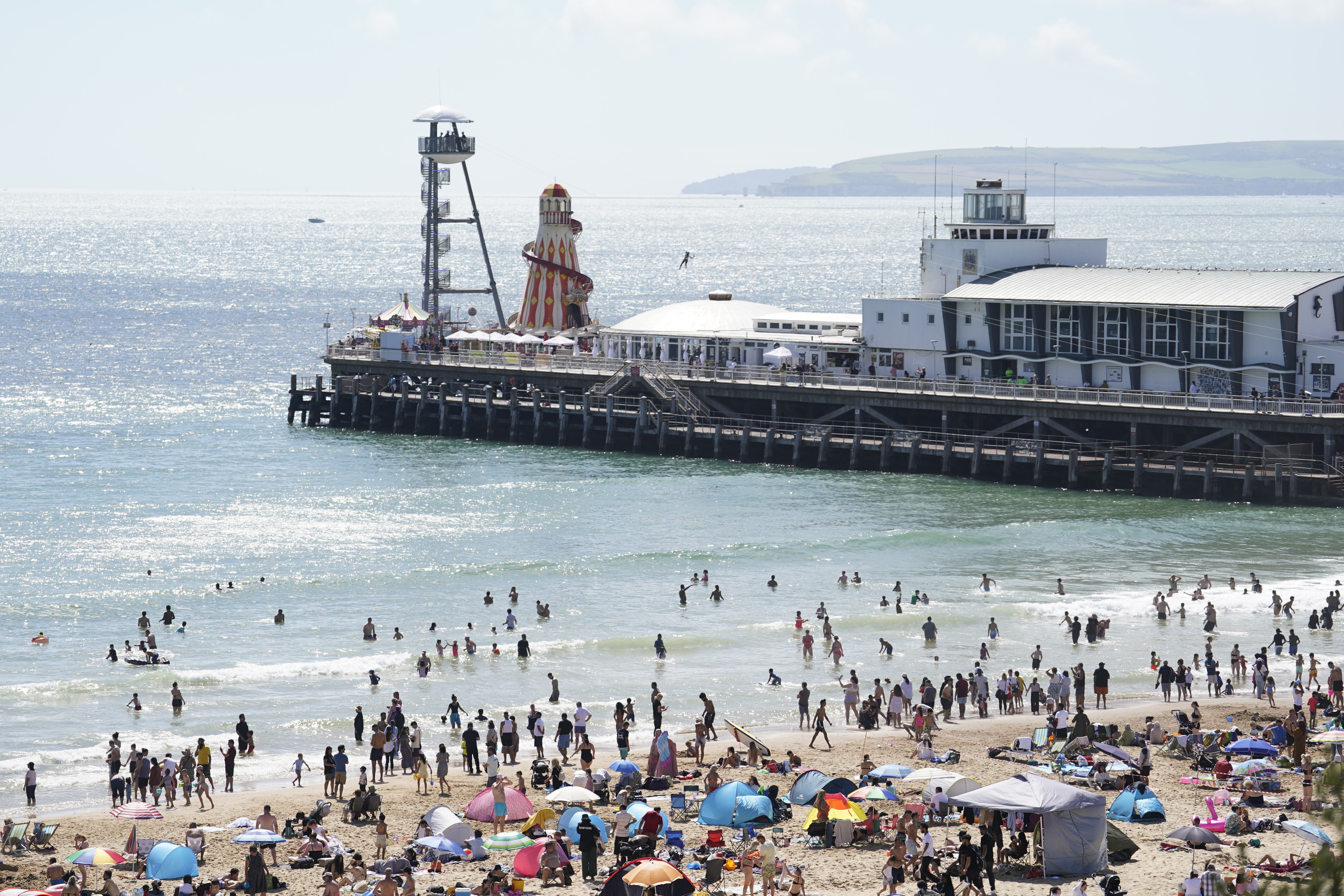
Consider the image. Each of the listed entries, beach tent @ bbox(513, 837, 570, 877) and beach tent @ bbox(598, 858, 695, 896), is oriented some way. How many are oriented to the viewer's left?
0

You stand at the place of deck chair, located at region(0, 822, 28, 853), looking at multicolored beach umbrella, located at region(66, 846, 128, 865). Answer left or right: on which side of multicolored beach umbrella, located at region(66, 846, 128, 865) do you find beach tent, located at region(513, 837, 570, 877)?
left

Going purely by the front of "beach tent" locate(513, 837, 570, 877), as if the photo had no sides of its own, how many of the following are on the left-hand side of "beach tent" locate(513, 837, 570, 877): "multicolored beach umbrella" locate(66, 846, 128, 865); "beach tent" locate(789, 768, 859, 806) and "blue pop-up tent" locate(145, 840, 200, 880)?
1

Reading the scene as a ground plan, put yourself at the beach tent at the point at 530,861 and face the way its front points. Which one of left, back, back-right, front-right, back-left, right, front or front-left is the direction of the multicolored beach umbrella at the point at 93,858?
back-right

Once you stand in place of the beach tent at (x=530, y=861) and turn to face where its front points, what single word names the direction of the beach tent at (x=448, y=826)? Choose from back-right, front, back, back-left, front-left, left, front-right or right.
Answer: back

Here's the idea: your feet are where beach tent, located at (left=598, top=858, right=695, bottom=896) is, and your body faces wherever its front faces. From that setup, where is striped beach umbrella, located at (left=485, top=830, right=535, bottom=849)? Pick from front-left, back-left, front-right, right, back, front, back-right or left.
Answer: back-right
